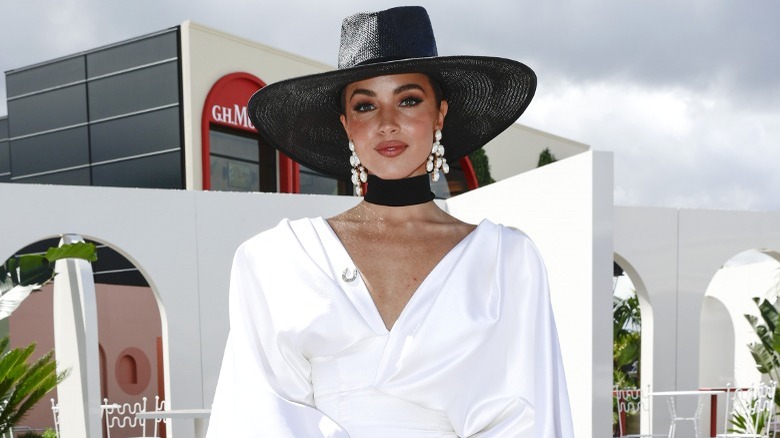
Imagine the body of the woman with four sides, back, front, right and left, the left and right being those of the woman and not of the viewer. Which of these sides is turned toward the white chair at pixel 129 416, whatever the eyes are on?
back

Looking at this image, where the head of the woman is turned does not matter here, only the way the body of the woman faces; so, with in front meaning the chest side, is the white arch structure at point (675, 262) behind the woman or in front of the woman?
behind

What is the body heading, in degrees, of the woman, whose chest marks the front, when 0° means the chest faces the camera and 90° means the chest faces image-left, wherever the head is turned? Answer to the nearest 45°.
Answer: approximately 0°

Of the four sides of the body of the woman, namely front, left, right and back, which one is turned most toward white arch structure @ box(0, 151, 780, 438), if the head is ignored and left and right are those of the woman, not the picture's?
back
